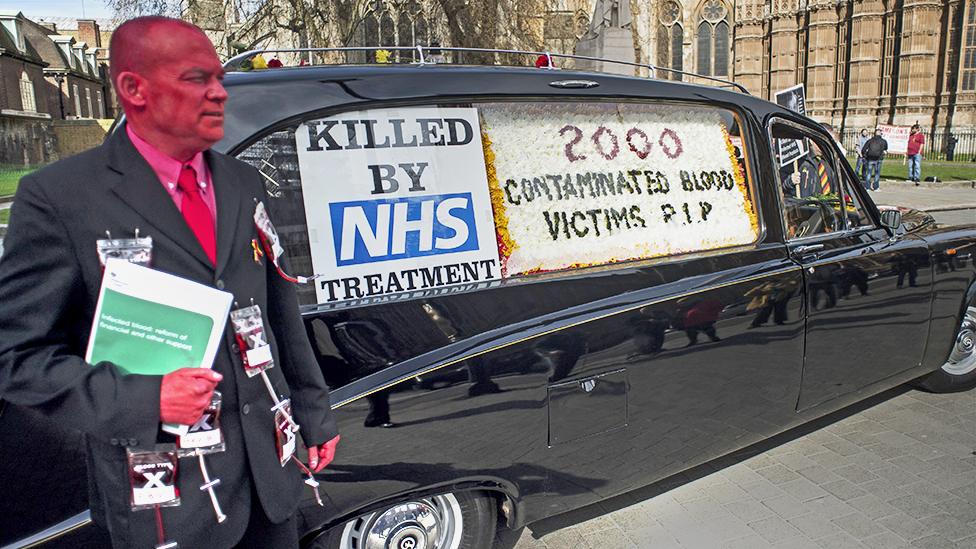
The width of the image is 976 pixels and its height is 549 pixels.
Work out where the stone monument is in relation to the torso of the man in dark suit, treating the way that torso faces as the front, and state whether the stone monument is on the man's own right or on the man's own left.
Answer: on the man's own left

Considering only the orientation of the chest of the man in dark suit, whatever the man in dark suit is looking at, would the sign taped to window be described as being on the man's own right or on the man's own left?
on the man's own left

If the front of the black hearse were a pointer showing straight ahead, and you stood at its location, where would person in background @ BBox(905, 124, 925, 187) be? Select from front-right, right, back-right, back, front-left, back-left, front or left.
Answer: front

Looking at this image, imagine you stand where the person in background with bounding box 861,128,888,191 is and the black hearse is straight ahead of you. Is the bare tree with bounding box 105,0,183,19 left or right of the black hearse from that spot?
right

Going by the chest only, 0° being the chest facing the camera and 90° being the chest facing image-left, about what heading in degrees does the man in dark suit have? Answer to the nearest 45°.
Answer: approximately 315°

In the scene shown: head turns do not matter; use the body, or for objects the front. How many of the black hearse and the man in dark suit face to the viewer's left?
0

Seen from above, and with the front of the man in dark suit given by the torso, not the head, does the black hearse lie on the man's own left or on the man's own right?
on the man's own left

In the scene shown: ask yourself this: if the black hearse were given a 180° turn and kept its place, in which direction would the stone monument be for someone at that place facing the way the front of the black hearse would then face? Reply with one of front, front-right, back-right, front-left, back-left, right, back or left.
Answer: back-right

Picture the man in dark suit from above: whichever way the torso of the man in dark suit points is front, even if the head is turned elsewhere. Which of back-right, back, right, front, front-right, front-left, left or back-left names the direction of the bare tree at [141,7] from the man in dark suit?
back-left

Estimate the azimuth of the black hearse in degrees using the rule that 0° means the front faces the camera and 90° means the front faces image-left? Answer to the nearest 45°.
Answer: approximately 225°

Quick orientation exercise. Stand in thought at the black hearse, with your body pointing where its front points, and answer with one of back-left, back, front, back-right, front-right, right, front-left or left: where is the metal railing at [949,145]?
front

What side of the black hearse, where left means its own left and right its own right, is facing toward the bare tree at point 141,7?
left

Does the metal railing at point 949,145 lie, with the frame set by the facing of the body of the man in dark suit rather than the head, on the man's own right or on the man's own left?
on the man's own left

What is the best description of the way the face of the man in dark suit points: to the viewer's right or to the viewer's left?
to the viewer's right
